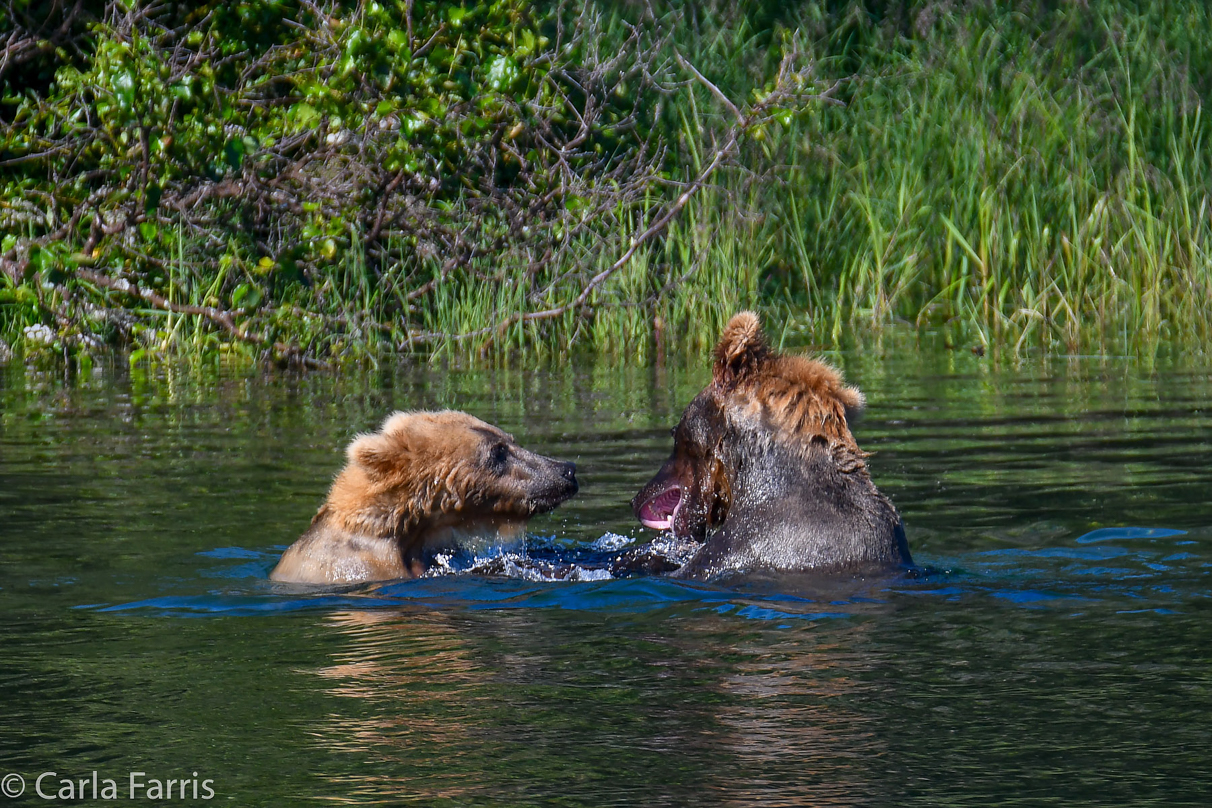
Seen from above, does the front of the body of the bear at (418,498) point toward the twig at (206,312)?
no

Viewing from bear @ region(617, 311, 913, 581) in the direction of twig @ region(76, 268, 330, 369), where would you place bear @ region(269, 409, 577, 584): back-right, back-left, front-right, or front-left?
front-left

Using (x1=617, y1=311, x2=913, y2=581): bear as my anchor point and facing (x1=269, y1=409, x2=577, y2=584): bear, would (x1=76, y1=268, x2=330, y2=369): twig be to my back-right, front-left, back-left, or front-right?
front-right

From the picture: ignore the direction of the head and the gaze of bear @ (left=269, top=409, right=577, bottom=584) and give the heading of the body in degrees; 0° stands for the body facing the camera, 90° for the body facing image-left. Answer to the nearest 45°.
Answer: approximately 270°

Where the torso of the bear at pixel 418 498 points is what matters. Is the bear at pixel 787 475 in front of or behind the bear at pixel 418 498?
in front

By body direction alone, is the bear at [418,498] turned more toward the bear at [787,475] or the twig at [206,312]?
the bear
